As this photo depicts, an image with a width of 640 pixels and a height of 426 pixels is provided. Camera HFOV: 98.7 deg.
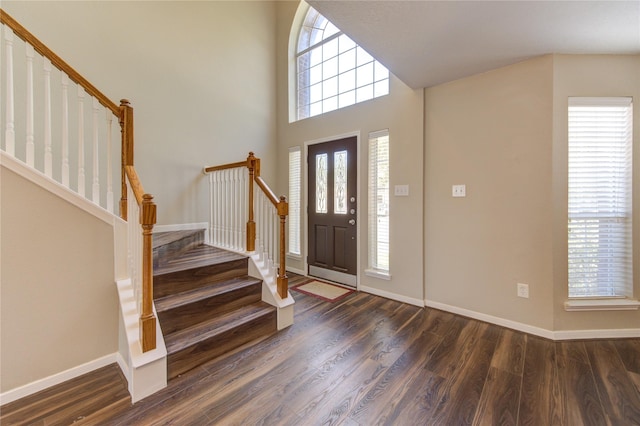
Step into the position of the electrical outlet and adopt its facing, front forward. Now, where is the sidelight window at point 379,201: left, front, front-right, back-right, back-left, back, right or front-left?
right

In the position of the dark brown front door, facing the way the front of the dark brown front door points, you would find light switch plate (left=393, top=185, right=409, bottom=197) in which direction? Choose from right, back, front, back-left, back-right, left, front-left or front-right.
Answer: left

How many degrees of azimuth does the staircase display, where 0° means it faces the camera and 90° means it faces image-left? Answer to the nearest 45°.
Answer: approximately 315°

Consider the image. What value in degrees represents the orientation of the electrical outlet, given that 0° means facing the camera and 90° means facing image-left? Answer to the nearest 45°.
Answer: approximately 0°

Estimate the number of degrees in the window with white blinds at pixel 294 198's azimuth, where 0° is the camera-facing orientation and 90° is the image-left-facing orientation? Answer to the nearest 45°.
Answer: approximately 45°

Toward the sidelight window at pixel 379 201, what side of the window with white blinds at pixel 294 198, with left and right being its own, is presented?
left

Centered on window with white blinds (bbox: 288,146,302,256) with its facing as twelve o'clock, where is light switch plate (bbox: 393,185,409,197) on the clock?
The light switch plate is roughly at 9 o'clock from the window with white blinds.

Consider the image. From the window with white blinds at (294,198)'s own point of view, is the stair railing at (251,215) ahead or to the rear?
ahead

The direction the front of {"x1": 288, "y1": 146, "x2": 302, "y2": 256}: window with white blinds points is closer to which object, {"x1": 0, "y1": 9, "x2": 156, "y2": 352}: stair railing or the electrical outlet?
the stair railing

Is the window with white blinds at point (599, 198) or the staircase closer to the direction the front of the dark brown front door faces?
the staircase

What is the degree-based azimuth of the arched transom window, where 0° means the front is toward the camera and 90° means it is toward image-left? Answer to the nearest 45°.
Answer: approximately 45°

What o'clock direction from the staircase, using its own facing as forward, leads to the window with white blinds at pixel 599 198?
The window with white blinds is roughly at 11 o'clock from the staircase.

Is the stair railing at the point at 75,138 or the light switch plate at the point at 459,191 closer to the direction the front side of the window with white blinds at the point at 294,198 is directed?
the stair railing
